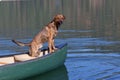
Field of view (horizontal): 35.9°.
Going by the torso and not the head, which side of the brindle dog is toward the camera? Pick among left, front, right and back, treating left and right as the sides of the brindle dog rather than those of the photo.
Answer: right
